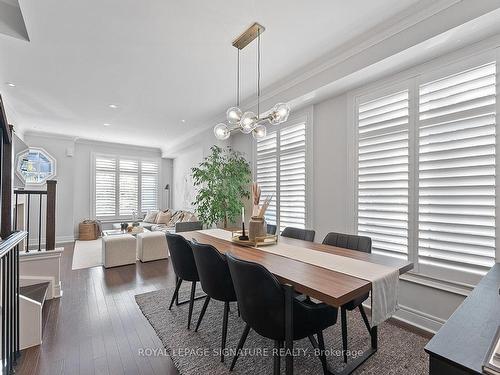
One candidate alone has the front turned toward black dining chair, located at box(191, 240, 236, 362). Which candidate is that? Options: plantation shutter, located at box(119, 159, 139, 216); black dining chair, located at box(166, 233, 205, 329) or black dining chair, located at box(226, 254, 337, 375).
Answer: the plantation shutter

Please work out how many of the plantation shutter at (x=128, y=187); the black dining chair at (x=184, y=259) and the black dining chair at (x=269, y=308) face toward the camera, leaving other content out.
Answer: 1

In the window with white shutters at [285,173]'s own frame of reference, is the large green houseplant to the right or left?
on its right

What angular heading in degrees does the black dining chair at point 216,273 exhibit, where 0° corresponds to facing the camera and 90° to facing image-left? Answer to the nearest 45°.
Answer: approximately 225°

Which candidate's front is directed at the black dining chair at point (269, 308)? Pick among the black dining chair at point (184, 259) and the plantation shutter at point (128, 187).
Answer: the plantation shutter

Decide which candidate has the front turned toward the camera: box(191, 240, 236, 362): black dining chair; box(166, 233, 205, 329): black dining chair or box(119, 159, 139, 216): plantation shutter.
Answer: the plantation shutter

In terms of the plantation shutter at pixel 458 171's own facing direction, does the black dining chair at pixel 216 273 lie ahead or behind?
ahead

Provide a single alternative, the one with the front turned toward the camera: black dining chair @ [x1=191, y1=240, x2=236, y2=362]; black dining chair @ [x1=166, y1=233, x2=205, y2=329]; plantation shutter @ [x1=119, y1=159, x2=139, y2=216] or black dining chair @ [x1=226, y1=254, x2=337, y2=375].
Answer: the plantation shutter

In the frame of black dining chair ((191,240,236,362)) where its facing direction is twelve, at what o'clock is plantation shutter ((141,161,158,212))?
The plantation shutter is roughly at 10 o'clock from the black dining chair.

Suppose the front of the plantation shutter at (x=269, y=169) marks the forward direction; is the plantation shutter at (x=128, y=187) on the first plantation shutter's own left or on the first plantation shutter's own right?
on the first plantation shutter's own right

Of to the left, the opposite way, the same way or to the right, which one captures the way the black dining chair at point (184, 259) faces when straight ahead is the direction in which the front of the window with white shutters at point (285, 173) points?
the opposite way

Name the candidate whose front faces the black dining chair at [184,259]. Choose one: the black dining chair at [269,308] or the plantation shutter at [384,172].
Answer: the plantation shutter

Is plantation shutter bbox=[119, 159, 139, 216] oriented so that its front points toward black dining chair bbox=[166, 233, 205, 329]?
yes

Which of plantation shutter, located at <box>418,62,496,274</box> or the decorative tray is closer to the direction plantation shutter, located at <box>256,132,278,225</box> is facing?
the decorative tray

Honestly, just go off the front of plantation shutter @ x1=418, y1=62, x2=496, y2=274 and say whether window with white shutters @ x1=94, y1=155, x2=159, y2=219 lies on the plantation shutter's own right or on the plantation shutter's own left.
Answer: on the plantation shutter's own right

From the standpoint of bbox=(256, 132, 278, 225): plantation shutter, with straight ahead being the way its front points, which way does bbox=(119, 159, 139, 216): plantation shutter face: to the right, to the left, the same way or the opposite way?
to the left

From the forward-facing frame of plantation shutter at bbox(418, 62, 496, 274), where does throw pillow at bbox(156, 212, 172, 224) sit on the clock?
The throw pillow is roughly at 2 o'clock from the plantation shutter.
